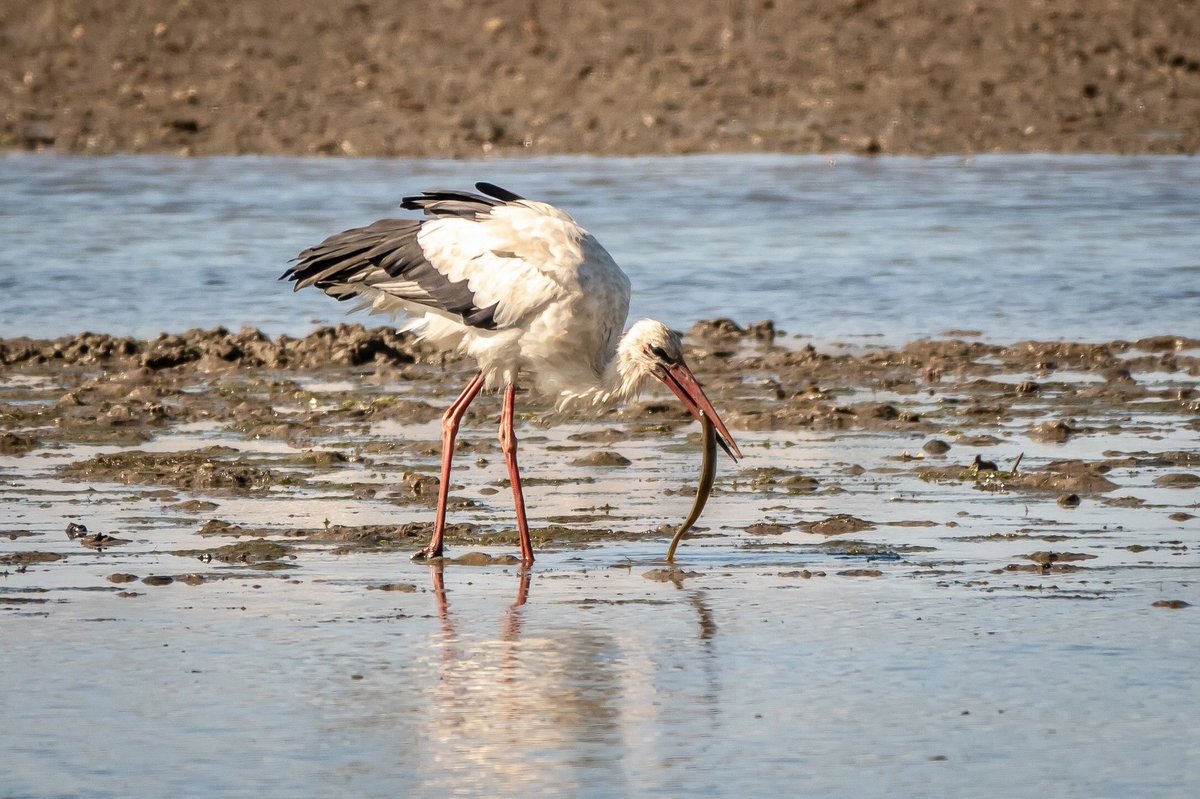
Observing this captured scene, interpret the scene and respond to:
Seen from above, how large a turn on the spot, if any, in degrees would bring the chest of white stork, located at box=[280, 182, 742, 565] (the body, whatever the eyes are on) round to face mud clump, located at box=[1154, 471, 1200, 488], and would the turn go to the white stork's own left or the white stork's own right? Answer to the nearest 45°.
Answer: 0° — it already faces it

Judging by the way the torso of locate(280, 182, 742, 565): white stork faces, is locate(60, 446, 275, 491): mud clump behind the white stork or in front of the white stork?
behind

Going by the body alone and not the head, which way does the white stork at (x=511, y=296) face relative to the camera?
to the viewer's right

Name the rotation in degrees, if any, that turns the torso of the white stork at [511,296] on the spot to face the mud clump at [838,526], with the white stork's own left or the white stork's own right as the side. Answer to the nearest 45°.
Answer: approximately 45° to the white stork's own right

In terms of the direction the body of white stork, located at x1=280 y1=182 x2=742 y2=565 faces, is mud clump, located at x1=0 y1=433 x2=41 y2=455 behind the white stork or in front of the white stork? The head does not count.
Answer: behind

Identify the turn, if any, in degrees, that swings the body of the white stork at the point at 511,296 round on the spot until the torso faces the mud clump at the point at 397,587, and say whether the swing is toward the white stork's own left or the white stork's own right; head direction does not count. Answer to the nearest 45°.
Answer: approximately 90° to the white stork's own right

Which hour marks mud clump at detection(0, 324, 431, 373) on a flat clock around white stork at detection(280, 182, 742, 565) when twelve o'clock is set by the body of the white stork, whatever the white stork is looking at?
The mud clump is roughly at 8 o'clock from the white stork.
